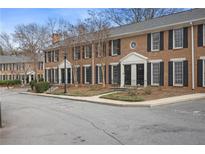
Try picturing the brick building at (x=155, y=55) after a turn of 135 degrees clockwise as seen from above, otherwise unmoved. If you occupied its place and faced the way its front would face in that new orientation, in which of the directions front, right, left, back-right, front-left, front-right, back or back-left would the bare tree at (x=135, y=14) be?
front

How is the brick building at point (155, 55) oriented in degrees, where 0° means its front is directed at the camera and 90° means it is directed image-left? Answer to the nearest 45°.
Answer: approximately 45°

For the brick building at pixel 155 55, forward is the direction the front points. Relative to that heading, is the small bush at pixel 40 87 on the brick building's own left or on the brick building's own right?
on the brick building's own right
